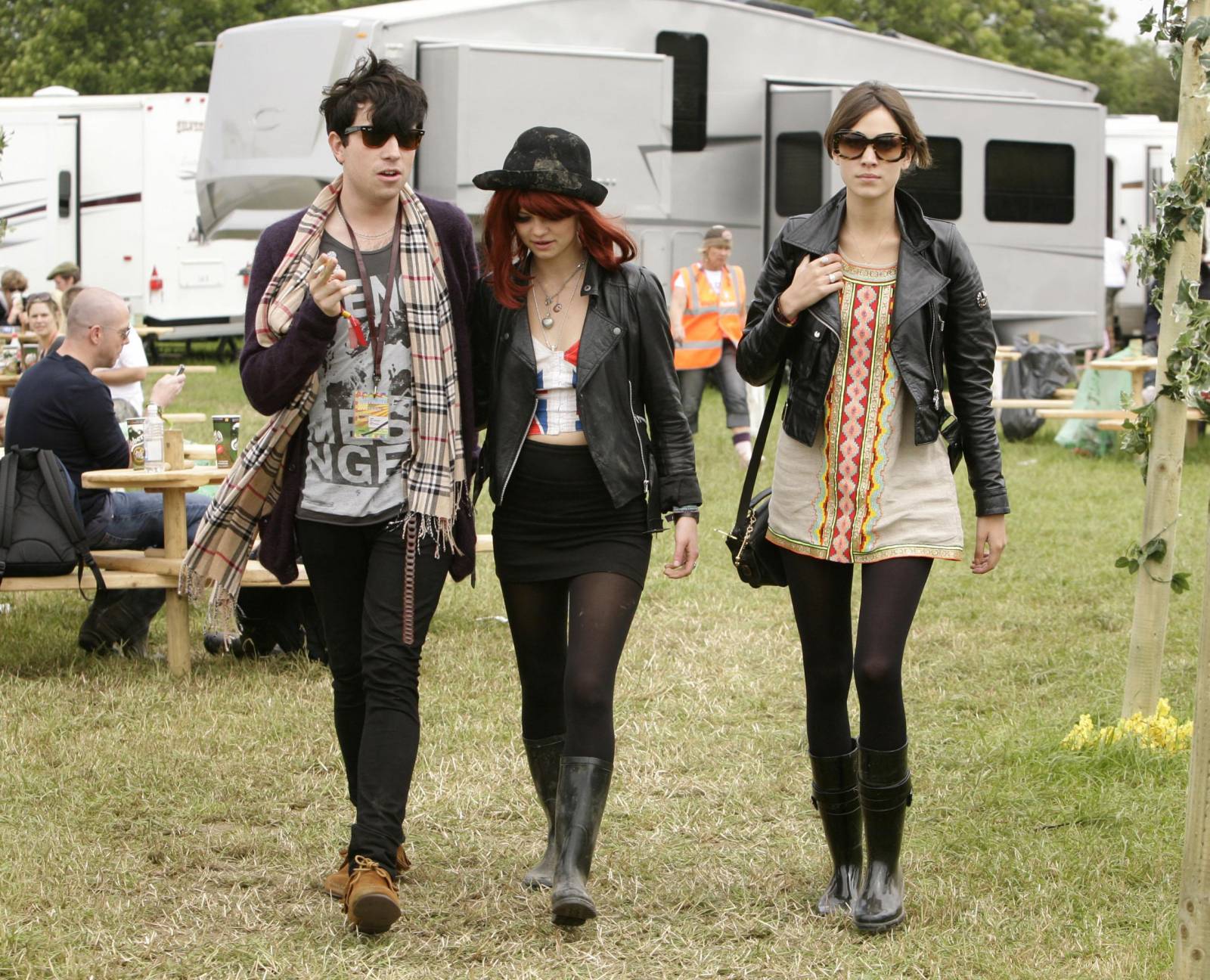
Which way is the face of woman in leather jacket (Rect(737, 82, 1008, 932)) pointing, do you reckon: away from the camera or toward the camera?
toward the camera

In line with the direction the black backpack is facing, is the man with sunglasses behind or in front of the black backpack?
behind

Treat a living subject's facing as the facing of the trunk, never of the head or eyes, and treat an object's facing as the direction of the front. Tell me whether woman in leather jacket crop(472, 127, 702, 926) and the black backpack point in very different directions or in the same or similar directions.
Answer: very different directions

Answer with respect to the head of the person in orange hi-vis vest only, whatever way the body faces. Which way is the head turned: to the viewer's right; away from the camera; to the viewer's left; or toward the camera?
toward the camera

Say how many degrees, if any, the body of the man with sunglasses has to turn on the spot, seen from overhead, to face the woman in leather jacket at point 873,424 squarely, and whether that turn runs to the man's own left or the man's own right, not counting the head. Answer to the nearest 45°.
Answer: approximately 90° to the man's own left

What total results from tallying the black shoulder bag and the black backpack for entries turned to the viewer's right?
0

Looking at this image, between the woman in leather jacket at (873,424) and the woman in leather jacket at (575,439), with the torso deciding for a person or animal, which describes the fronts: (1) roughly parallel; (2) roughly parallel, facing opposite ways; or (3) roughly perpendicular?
roughly parallel

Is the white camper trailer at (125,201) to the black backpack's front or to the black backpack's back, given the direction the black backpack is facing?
to the front

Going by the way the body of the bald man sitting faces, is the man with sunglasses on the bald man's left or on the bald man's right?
on the bald man's right

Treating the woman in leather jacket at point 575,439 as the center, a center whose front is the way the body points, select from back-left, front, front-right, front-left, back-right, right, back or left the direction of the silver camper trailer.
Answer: back

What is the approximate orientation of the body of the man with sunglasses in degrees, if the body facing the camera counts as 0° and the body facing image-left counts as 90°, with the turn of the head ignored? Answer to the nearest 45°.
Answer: approximately 0°

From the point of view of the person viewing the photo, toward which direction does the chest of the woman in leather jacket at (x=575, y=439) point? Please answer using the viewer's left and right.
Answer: facing the viewer

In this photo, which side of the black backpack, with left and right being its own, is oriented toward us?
back

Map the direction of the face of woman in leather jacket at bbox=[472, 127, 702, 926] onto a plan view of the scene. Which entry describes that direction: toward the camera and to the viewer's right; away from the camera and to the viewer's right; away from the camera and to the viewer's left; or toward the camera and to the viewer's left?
toward the camera and to the viewer's left

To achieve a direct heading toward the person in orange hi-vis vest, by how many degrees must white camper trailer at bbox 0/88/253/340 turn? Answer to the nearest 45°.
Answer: approximately 135° to its left

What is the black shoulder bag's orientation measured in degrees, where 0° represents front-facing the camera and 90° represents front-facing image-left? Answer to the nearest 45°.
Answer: approximately 45°
